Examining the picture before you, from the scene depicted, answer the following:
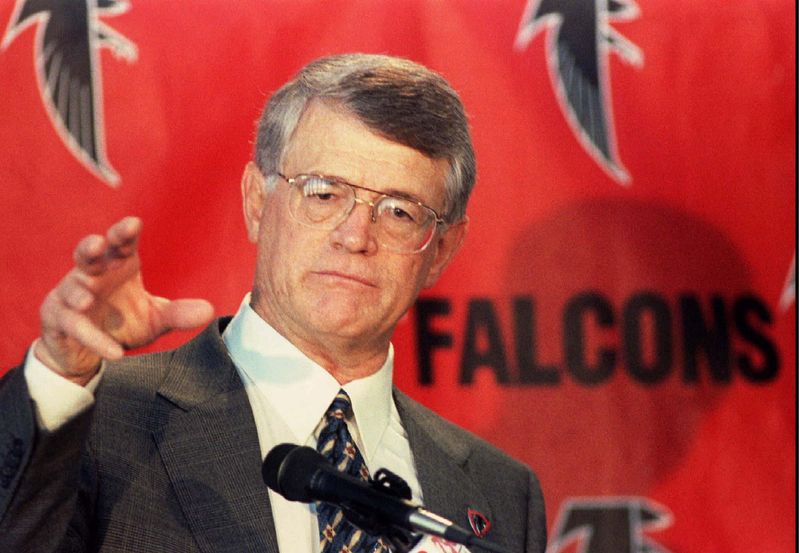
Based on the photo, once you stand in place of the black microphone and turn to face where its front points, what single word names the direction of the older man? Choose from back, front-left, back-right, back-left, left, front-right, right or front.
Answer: right

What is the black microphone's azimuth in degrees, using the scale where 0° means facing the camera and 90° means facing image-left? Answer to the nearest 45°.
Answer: approximately 90°
